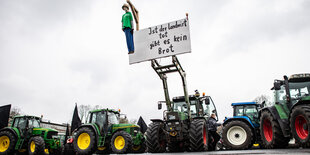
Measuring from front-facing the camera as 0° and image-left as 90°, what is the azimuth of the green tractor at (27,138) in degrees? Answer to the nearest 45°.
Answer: approximately 315°

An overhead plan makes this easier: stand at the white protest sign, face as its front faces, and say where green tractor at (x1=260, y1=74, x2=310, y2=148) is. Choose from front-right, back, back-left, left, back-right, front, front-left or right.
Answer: left

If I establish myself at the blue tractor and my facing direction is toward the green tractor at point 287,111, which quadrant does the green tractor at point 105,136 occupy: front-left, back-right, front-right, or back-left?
back-right

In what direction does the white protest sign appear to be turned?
toward the camera

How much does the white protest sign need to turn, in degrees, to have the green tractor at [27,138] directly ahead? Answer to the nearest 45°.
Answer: approximately 135° to its right
